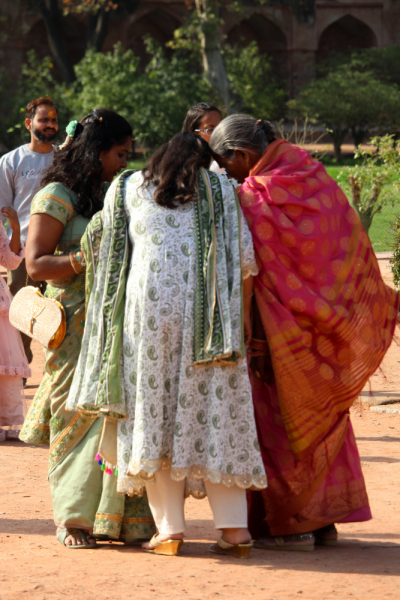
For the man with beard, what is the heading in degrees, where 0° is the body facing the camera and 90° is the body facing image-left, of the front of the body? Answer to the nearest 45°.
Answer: approximately 315°

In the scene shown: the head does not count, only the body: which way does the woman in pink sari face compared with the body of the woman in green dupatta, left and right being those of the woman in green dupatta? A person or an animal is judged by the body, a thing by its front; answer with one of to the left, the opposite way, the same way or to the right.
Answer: to the left

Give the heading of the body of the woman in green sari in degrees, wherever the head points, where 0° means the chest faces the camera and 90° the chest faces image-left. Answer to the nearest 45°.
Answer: approximately 270°

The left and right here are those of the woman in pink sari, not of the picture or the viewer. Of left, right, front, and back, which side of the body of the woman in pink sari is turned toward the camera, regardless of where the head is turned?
left

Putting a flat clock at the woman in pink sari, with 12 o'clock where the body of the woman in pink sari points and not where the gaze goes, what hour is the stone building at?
The stone building is roughly at 3 o'clock from the woman in pink sari.

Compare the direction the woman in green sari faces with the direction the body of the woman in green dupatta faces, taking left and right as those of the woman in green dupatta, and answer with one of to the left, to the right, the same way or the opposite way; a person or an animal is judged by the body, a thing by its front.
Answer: to the right

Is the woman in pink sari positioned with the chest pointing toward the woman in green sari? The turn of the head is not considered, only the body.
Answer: yes

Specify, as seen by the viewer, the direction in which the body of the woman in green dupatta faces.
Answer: away from the camera

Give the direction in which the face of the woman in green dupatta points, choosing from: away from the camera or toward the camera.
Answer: away from the camera

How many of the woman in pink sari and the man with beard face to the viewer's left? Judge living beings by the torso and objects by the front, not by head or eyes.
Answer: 1

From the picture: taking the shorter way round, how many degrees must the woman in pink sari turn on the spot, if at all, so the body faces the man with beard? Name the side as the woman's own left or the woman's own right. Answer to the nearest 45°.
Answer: approximately 45° to the woman's own right
